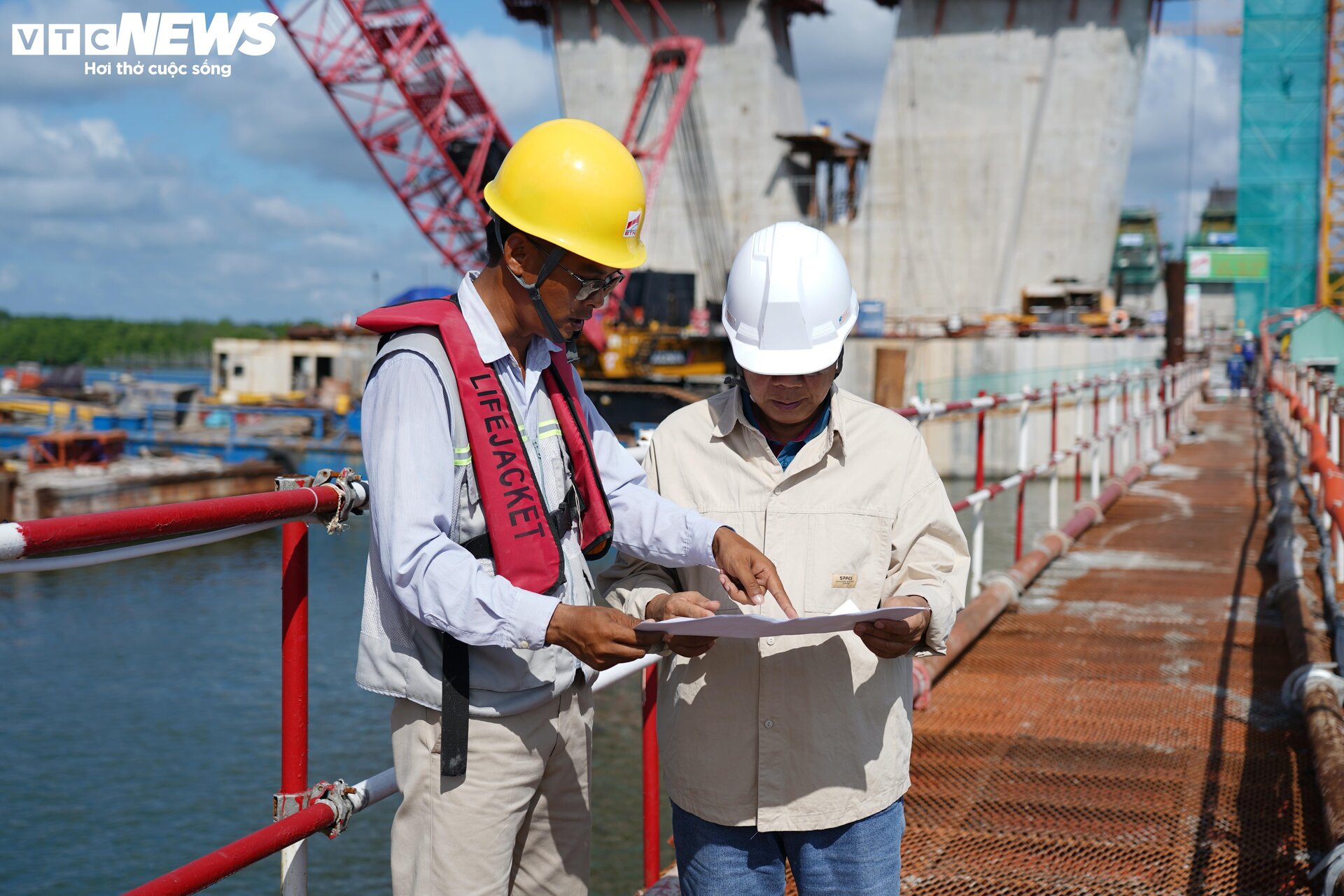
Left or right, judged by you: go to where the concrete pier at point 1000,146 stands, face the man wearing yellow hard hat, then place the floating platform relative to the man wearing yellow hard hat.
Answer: right

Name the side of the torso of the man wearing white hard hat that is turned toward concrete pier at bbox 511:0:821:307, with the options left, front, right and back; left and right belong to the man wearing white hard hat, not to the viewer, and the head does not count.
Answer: back

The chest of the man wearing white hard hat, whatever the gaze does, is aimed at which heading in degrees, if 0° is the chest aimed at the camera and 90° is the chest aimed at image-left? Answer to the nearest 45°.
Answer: approximately 0°

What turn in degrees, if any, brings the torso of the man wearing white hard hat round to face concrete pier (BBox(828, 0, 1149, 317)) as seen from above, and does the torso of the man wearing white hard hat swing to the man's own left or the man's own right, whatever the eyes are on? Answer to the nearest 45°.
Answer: approximately 180°

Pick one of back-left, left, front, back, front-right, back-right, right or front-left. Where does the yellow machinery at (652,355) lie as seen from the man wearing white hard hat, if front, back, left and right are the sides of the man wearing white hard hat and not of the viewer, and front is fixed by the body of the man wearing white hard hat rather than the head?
back

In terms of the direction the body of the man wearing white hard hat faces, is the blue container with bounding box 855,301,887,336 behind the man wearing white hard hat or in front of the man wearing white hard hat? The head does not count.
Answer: behind

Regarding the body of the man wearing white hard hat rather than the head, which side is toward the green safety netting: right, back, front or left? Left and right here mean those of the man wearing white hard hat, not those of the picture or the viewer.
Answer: back
